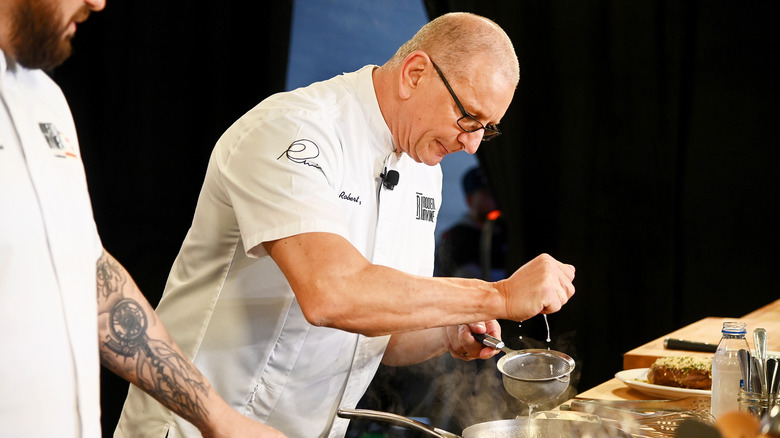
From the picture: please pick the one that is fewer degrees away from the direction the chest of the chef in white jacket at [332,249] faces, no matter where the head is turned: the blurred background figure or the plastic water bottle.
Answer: the plastic water bottle

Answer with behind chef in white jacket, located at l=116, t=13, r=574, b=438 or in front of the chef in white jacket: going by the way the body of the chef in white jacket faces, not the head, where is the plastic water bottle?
in front

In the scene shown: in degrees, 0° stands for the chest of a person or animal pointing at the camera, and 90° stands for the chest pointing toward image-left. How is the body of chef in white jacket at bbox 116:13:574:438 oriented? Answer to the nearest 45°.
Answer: approximately 315°
